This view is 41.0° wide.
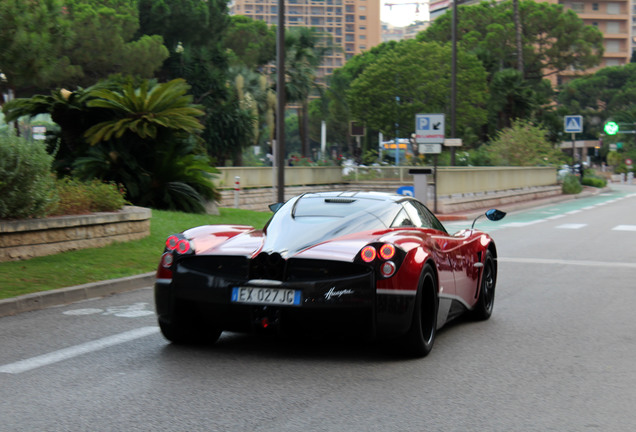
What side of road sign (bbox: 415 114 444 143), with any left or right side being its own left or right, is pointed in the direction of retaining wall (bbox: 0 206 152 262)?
front

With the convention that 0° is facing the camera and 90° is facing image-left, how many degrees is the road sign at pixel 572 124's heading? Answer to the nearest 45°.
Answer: approximately 0°

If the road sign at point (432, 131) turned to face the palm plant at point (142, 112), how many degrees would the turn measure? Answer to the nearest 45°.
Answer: approximately 45° to its right

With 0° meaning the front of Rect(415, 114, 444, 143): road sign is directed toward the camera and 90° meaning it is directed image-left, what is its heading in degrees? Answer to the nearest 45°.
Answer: approximately 0°

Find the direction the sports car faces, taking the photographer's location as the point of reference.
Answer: facing away from the viewer and to the right of the viewer

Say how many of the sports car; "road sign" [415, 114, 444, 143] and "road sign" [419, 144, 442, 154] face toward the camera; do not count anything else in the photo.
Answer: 2

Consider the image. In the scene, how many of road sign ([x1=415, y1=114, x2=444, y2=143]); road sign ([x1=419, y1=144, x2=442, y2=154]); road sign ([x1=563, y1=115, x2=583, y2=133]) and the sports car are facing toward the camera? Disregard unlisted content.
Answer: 3

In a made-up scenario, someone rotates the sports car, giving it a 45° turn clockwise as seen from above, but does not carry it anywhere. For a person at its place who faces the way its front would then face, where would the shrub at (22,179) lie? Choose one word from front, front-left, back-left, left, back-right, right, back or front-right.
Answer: back-left

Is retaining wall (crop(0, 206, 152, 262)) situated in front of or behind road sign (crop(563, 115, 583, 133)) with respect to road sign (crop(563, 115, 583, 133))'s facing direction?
in front

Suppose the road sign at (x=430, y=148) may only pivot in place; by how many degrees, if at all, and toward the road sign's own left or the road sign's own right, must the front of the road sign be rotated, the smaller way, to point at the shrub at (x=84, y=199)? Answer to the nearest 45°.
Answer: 0° — it already faces it

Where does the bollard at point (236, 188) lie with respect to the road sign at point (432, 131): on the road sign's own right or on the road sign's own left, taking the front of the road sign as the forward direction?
on the road sign's own right
